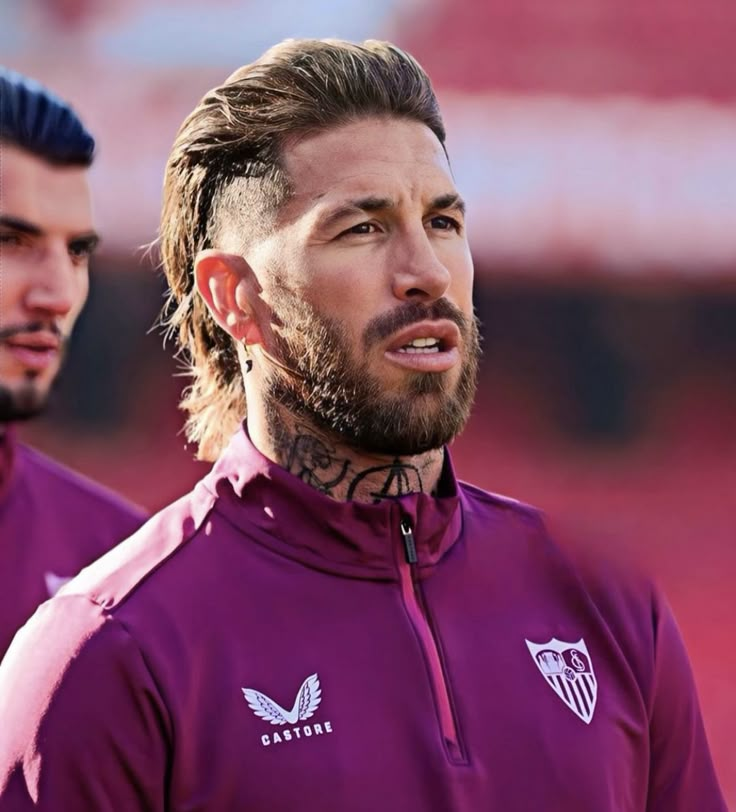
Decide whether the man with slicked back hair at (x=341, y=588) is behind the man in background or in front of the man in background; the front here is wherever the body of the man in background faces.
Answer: in front

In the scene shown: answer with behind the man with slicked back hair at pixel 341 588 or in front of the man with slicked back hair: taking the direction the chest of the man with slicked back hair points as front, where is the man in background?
behind

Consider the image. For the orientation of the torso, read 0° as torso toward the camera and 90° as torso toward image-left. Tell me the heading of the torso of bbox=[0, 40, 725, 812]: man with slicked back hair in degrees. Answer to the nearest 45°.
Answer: approximately 315°

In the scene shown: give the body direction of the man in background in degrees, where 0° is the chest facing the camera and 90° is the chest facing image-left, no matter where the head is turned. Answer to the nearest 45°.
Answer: approximately 315°
